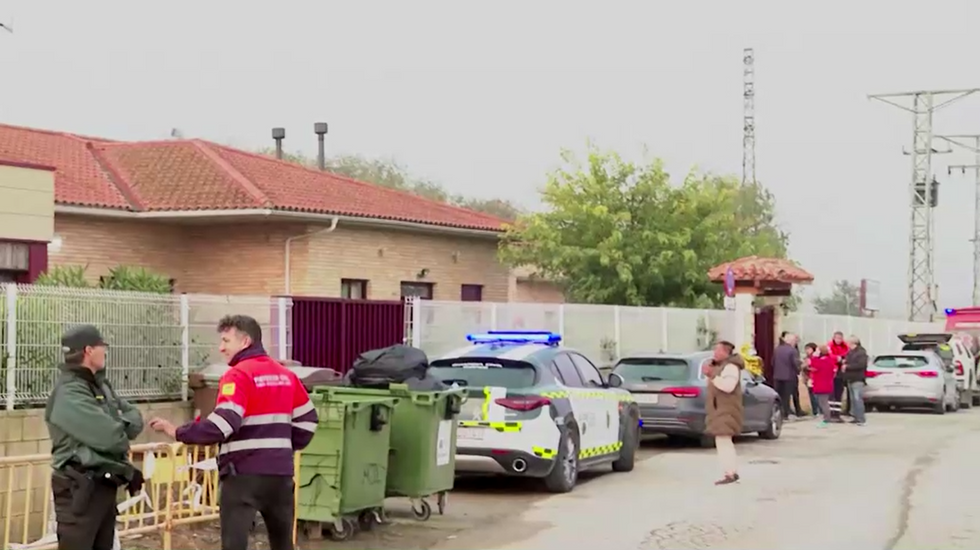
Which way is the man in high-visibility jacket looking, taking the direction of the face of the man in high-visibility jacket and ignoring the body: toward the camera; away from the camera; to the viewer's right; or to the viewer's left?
to the viewer's left

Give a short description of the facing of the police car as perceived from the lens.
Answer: facing away from the viewer and to the right of the viewer

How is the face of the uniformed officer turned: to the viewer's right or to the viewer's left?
to the viewer's right

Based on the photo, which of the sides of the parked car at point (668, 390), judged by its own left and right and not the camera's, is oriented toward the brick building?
left

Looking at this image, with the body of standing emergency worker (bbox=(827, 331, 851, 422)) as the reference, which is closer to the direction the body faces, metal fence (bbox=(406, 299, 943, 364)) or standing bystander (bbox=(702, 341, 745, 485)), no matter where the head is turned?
the standing bystander

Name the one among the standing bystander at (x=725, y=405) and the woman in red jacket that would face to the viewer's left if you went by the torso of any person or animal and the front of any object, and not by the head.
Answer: the standing bystander

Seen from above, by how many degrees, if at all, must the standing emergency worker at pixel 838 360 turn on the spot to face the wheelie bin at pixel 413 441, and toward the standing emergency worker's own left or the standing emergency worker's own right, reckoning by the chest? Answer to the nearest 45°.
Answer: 0° — they already face it

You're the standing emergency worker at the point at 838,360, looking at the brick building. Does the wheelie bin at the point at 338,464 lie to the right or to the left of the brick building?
left
